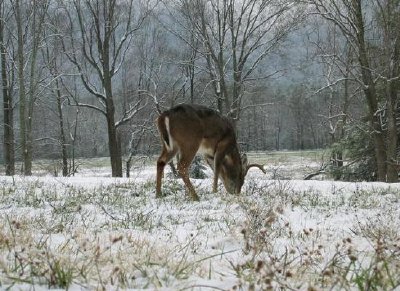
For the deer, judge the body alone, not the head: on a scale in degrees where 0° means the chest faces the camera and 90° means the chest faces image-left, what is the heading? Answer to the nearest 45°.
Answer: approximately 225°

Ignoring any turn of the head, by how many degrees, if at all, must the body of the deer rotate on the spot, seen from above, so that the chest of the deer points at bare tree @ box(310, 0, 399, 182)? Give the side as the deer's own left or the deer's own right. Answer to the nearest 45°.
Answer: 0° — it already faces it

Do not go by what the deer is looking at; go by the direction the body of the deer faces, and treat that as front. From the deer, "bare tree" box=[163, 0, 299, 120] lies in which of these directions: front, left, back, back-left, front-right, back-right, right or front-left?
front-left

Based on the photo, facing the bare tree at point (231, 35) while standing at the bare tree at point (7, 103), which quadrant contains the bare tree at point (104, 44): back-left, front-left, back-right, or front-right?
front-right

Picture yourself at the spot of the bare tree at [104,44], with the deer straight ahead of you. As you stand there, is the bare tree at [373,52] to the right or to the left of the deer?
left

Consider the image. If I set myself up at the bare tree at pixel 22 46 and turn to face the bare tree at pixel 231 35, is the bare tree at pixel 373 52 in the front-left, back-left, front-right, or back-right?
front-right
